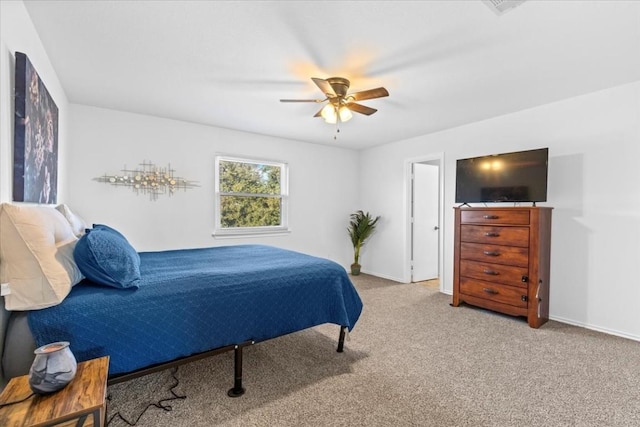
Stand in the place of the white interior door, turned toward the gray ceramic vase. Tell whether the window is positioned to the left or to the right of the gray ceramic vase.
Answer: right

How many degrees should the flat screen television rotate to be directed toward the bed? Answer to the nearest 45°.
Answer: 0° — it already faces it

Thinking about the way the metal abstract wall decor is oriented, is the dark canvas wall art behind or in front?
in front

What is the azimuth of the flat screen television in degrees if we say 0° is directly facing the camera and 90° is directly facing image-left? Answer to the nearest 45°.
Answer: approximately 45°

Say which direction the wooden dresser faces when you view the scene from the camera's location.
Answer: facing the viewer and to the left of the viewer

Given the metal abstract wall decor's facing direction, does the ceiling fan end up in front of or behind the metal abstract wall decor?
in front

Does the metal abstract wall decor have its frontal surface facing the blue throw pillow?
yes

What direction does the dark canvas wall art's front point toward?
to the viewer's right

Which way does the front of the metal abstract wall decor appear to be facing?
toward the camera

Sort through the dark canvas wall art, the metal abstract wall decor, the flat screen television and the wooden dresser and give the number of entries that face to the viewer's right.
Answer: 1

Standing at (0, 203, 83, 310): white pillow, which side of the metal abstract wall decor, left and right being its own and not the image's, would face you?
front

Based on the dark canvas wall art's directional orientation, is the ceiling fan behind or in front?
in front

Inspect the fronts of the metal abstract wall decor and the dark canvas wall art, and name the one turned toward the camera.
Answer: the metal abstract wall decor

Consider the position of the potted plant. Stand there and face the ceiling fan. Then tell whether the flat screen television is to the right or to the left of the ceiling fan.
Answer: left
